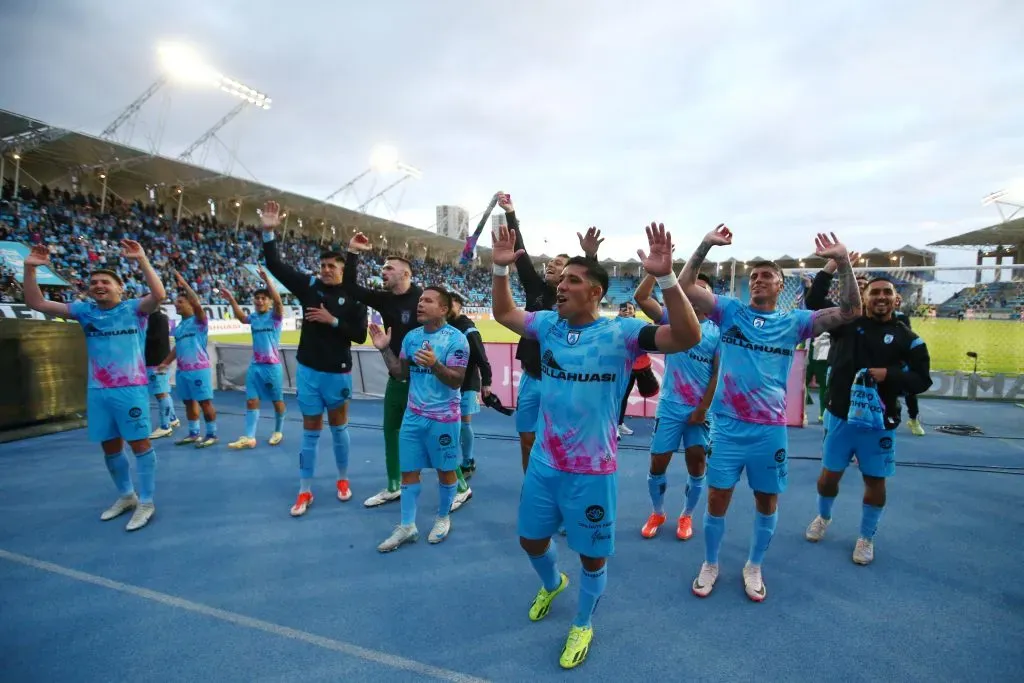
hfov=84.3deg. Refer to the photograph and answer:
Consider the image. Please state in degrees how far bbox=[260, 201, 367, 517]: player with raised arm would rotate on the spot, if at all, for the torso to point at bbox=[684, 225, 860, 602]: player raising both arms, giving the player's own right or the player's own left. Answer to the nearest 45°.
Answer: approximately 45° to the player's own left

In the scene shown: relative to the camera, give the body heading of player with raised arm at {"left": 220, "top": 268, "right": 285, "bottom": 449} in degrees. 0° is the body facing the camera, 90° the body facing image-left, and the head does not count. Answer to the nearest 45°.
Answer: approximately 45°

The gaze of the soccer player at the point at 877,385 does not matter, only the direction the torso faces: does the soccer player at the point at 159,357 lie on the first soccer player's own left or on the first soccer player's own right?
on the first soccer player's own right

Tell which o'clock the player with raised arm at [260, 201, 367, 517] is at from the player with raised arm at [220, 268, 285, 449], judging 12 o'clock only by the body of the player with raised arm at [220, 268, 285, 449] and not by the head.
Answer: the player with raised arm at [260, 201, 367, 517] is roughly at 10 o'clock from the player with raised arm at [220, 268, 285, 449].

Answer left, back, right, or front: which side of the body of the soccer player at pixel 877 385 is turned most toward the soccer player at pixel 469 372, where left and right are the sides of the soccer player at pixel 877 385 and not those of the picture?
right

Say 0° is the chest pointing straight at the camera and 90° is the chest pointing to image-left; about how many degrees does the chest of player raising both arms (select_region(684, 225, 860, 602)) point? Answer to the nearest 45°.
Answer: approximately 0°

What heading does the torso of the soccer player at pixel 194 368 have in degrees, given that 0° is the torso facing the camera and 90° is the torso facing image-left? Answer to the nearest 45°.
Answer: approximately 45°

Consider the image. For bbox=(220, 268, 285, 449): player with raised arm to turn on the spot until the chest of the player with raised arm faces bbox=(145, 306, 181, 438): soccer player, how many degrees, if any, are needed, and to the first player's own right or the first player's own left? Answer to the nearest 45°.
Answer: approximately 90° to the first player's own right

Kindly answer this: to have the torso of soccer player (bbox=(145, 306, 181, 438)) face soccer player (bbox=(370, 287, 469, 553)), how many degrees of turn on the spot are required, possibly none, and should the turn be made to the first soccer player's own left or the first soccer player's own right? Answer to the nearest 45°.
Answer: approximately 45° to the first soccer player's own left

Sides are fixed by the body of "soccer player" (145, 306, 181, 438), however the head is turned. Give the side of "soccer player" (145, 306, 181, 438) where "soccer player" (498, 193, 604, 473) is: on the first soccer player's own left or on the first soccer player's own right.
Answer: on the first soccer player's own left
